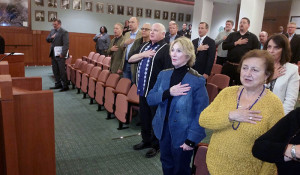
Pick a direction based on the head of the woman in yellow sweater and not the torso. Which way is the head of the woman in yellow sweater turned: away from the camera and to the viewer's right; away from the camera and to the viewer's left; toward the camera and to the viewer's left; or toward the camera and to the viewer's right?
toward the camera and to the viewer's left

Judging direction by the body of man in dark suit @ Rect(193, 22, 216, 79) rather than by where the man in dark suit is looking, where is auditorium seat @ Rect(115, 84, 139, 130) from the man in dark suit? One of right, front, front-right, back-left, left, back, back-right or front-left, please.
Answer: front

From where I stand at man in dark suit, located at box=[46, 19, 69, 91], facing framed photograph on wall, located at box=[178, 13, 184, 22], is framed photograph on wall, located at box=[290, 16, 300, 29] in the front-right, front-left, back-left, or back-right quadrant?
front-right

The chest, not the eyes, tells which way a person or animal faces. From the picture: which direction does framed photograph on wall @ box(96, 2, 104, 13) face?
toward the camera

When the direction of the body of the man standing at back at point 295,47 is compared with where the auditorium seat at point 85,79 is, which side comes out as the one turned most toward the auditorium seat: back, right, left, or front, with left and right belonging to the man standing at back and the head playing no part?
front

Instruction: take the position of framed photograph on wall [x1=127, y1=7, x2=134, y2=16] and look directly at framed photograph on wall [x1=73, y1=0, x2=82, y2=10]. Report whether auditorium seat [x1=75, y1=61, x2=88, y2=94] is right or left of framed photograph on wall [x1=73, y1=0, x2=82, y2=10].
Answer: left

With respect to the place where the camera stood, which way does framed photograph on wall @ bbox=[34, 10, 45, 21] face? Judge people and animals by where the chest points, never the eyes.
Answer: facing the viewer

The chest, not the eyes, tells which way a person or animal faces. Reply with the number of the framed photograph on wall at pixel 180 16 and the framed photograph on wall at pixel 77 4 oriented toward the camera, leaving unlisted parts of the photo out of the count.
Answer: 2

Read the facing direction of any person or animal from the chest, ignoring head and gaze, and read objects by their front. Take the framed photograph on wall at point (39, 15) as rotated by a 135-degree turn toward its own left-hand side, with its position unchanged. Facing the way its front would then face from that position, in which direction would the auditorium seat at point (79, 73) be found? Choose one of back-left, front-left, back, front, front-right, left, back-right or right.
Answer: back-right

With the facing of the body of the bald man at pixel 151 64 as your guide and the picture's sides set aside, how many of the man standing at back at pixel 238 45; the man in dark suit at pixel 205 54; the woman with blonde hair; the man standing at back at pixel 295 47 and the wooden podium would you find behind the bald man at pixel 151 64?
3

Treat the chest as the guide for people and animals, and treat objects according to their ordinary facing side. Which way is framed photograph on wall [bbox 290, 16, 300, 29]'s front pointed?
toward the camera

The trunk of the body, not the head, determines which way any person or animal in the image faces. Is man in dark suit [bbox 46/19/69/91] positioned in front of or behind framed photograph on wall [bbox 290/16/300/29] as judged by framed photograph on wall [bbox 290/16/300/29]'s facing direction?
in front

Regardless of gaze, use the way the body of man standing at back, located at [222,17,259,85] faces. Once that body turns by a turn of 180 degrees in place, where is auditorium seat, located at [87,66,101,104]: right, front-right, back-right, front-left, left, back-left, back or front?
left

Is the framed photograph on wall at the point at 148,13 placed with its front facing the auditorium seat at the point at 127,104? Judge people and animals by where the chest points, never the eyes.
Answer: yes

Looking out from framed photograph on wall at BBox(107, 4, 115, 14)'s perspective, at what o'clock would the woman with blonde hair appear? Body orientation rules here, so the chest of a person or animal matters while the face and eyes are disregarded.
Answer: The woman with blonde hair is roughly at 12 o'clock from the framed photograph on wall.

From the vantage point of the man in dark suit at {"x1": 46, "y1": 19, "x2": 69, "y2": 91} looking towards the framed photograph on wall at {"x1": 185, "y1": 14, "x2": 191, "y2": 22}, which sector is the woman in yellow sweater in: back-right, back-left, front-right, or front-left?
back-right

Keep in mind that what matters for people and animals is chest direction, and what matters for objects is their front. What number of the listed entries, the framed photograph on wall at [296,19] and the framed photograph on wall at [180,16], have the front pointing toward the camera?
2

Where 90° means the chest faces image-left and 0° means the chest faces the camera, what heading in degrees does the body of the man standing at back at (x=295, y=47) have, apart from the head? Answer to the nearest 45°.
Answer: approximately 45°

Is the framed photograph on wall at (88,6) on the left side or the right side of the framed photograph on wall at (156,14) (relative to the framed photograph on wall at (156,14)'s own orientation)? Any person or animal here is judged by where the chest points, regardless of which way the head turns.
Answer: on its right

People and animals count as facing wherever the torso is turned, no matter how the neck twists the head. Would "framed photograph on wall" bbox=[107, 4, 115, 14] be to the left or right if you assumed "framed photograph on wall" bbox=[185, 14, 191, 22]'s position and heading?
on its right

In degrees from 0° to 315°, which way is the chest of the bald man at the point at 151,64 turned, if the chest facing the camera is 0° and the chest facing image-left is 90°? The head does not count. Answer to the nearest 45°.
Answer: approximately 45°
